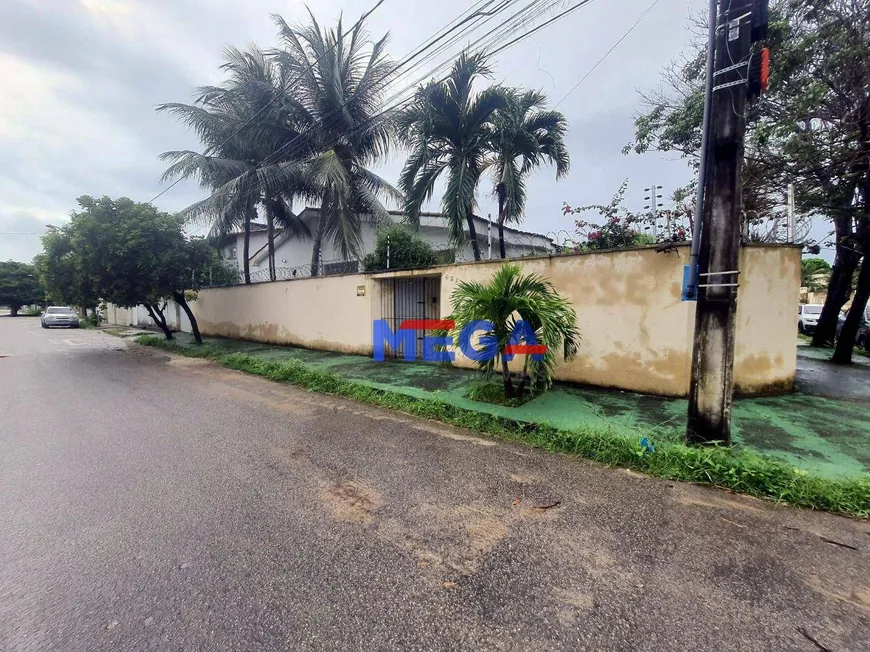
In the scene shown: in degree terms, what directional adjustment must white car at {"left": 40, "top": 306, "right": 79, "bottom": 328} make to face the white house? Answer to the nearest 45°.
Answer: approximately 45° to its left

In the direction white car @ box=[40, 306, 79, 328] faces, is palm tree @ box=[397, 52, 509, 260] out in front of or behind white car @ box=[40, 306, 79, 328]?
in front

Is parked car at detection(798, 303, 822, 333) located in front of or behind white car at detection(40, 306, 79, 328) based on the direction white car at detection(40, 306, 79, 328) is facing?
in front

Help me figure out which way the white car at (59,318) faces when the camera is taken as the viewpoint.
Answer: facing the viewer

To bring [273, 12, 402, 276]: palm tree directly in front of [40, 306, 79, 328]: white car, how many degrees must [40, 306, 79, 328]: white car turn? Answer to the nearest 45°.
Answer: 0° — it already faces it

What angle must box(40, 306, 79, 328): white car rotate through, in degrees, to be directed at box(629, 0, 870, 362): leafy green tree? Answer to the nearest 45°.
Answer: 0° — it already faces it

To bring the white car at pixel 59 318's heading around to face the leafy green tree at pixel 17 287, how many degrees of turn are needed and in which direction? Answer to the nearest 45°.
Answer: approximately 180°

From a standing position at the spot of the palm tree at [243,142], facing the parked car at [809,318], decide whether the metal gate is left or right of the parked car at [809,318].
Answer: right

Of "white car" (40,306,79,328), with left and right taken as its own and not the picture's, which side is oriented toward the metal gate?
front

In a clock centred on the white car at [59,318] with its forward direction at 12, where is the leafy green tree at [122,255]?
The leafy green tree is roughly at 12 o'clock from the white car.

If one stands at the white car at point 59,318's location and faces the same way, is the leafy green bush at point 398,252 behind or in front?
in front

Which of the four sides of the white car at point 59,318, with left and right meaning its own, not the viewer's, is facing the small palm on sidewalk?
front

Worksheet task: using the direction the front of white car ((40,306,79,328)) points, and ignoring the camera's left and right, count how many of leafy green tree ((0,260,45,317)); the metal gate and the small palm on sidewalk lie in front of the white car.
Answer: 2
